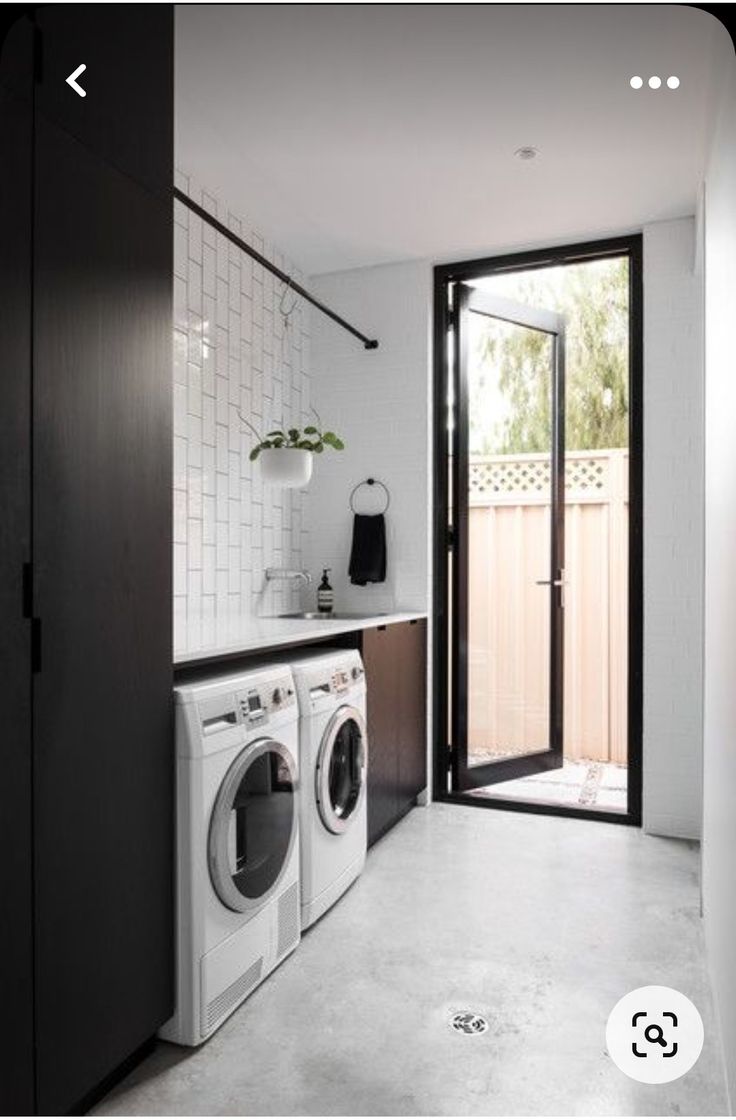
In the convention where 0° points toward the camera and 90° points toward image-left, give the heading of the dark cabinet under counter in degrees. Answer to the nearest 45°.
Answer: approximately 315°

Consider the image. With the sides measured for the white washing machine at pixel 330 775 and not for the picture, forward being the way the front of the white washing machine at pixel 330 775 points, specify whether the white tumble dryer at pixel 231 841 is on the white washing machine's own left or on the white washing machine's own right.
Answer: on the white washing machine's own right

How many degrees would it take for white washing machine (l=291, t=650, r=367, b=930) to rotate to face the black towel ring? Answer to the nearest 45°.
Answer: approximately 135° to its left
